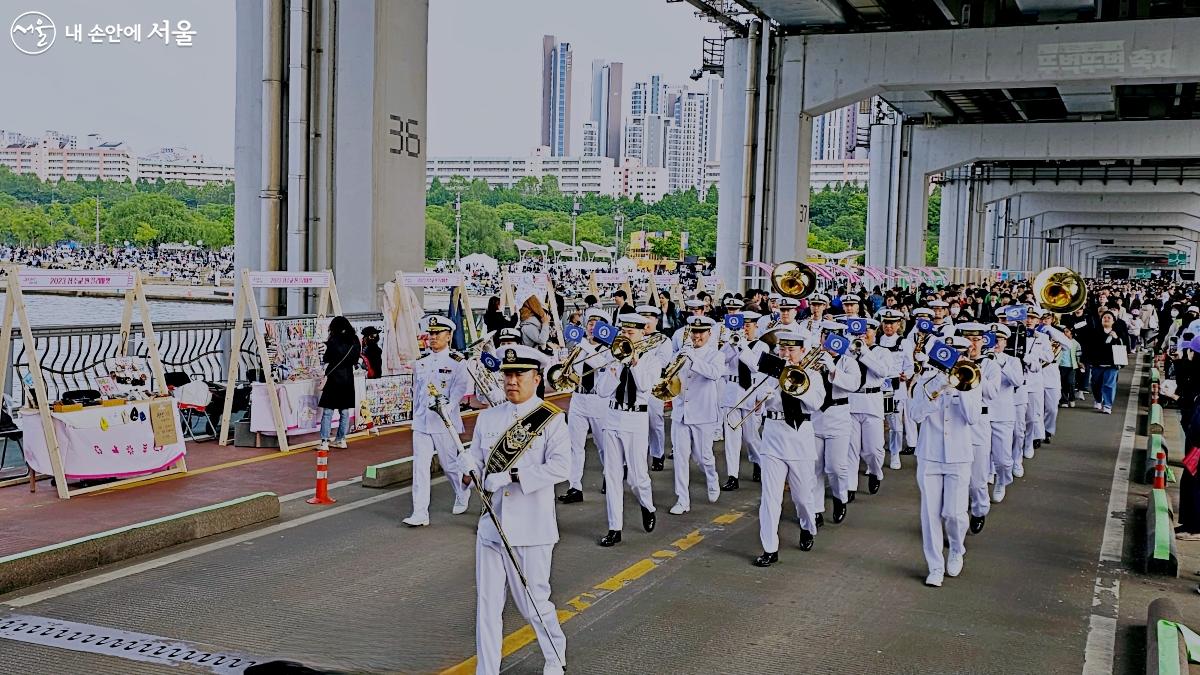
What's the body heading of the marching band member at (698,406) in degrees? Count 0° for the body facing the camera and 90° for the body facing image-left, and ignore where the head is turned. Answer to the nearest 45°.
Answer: approximately 45°

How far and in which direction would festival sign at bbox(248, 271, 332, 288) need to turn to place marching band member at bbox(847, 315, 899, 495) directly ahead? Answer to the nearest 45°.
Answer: approximately 45° to its left

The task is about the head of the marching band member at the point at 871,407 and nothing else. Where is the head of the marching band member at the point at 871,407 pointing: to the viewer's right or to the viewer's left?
to the viewer's left

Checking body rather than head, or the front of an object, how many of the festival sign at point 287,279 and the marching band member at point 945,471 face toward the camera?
2
